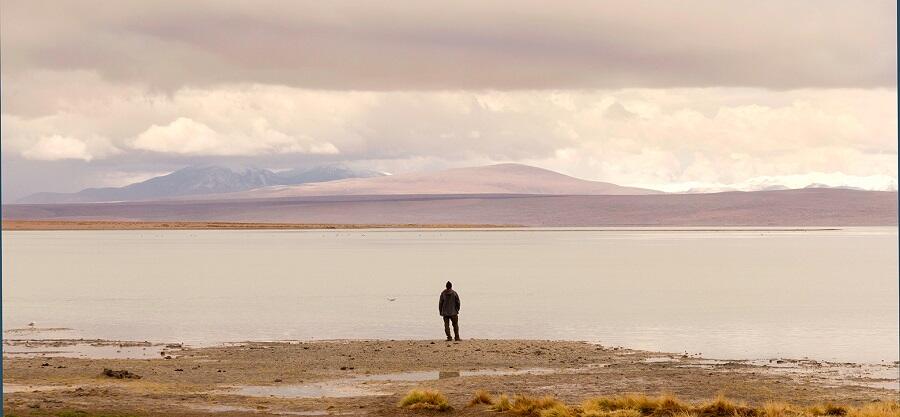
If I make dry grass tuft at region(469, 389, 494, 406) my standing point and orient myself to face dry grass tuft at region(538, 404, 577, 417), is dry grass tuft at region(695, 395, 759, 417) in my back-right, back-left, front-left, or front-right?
front-left

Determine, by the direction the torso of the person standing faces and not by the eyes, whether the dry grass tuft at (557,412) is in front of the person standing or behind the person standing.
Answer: behind

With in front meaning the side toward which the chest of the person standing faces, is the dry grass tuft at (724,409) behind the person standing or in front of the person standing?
behind

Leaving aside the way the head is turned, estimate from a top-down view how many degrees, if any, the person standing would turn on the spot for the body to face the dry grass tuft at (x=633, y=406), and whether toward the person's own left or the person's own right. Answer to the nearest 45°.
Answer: approximately 180°

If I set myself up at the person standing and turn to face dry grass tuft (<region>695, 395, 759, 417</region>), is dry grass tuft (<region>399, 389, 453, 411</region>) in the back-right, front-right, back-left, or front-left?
front-right

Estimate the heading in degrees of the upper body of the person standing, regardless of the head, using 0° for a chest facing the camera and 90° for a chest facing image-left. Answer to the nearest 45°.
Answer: approximately 180°

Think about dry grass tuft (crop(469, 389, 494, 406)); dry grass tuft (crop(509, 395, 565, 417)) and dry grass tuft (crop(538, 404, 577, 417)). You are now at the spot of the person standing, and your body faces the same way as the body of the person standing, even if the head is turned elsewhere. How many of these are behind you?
3

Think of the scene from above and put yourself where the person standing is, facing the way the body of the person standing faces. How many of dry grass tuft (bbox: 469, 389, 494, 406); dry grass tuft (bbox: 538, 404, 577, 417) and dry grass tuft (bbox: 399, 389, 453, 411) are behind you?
3

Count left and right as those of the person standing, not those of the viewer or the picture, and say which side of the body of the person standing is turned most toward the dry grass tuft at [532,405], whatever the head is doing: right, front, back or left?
back

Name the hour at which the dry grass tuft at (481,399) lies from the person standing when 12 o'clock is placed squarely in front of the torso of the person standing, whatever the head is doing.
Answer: The dry grass tuft is roughly at 6 o'clock from the person standing.

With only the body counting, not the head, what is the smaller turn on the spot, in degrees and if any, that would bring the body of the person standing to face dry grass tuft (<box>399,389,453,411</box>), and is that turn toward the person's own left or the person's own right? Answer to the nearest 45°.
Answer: approximately 180°
